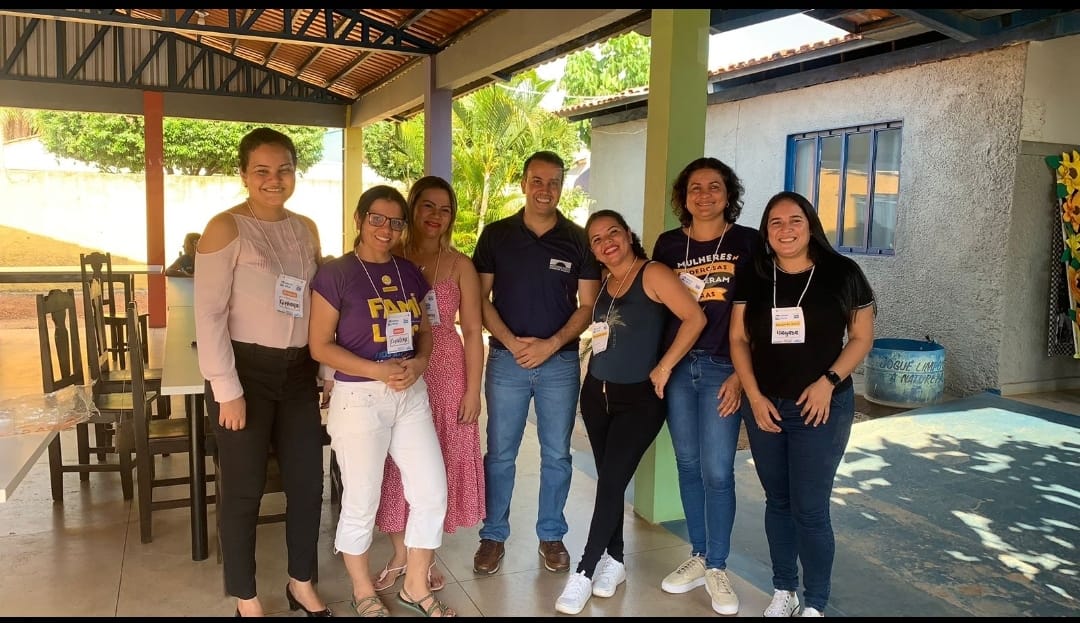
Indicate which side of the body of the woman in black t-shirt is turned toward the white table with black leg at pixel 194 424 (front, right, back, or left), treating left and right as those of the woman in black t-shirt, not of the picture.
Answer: right

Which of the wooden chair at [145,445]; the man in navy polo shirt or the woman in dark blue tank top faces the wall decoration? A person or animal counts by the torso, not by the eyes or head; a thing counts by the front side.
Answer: the wooden chair

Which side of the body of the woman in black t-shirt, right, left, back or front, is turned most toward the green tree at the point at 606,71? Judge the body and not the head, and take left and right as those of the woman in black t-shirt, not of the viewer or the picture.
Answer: back

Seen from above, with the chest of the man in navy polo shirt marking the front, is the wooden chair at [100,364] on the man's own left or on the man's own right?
on the man's own right

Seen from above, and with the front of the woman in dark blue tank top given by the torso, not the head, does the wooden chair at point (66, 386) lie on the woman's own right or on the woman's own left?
on the woman's own right

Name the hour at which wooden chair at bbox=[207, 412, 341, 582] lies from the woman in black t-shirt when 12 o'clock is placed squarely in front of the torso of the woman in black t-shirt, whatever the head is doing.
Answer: The wooden chair is roughly at 3 o'clock from the woman in black t-shirt.

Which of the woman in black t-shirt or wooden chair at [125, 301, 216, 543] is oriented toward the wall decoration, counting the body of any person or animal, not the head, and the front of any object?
the wooden chair

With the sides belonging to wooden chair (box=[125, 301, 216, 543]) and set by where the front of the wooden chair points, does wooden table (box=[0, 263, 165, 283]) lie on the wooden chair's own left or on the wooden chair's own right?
on the wooden chair's own left

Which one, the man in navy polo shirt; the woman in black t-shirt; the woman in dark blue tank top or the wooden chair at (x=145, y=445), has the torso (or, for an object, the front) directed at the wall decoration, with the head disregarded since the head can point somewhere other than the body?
the wooden chair

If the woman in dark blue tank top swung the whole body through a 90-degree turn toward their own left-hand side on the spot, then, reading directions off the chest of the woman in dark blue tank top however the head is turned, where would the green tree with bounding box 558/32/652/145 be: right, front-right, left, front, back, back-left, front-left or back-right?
back-left

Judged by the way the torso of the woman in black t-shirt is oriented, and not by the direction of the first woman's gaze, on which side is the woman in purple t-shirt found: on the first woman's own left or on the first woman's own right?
on the first woman's own right

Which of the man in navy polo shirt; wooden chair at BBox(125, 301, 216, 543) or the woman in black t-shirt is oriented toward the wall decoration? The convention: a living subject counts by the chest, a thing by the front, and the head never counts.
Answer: the wooden chair

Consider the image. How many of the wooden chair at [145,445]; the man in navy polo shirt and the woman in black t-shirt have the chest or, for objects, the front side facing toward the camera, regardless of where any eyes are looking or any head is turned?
2

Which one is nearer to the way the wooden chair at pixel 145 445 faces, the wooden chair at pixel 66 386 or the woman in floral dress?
the woman in floral dress

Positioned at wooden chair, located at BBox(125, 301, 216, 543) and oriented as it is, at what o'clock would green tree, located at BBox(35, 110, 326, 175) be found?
The green tree is roughly at 9 o'clock from the wooden chair.

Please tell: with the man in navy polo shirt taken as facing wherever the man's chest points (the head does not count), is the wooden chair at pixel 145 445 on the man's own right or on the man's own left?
on the man's own right
